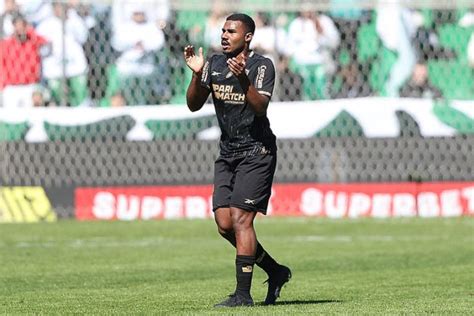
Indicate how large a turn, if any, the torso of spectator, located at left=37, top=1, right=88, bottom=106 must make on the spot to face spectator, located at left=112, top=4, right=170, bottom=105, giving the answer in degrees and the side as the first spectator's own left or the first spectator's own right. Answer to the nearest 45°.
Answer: approximately 90° to the first spectator's own left

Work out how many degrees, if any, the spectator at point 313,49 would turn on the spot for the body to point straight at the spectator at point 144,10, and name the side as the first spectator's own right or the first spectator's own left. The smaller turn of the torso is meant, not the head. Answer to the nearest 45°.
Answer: approximately 90° to the first spectator's own right

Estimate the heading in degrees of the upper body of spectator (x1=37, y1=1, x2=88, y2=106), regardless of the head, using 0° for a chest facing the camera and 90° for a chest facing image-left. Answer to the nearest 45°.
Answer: approximately 0°

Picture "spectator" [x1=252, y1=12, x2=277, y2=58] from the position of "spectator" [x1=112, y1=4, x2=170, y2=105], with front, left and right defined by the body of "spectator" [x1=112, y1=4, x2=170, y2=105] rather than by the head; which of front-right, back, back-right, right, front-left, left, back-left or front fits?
left

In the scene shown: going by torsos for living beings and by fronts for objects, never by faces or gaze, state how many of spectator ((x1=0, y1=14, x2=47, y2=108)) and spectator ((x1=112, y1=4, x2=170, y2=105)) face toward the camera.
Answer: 2

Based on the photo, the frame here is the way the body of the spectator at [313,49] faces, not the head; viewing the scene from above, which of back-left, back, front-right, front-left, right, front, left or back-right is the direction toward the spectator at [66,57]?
right
